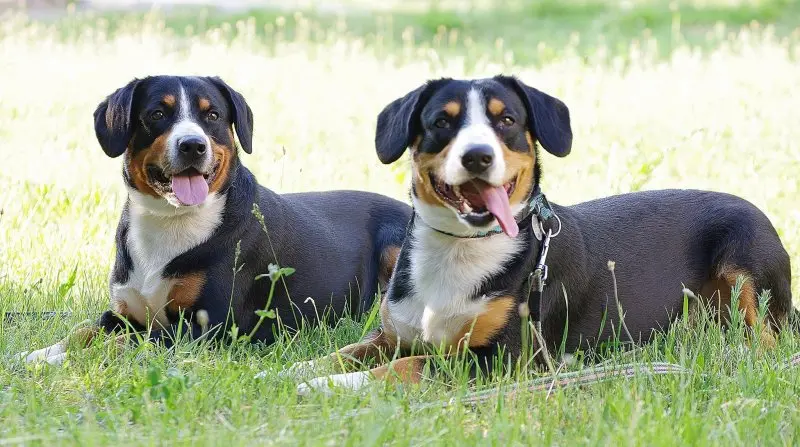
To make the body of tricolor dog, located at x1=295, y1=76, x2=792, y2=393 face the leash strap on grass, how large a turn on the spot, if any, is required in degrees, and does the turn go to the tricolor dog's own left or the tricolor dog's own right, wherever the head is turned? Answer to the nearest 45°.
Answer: approximately 90° to the tricolor dog's own left

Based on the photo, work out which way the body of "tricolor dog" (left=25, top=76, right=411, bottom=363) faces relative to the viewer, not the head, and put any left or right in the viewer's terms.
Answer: facing the viewer and to the left of the viewer

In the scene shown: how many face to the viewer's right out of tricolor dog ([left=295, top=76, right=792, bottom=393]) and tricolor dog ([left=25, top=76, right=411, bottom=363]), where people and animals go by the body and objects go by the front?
0

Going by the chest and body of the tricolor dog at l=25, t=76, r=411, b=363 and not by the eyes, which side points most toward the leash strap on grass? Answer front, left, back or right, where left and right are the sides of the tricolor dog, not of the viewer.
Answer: left

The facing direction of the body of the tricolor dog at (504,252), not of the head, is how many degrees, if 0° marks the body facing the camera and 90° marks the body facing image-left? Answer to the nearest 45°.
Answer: approximately 45°

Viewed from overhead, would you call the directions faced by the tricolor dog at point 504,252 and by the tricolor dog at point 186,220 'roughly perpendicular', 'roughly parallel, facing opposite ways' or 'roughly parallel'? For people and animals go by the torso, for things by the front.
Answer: roughly parallel
